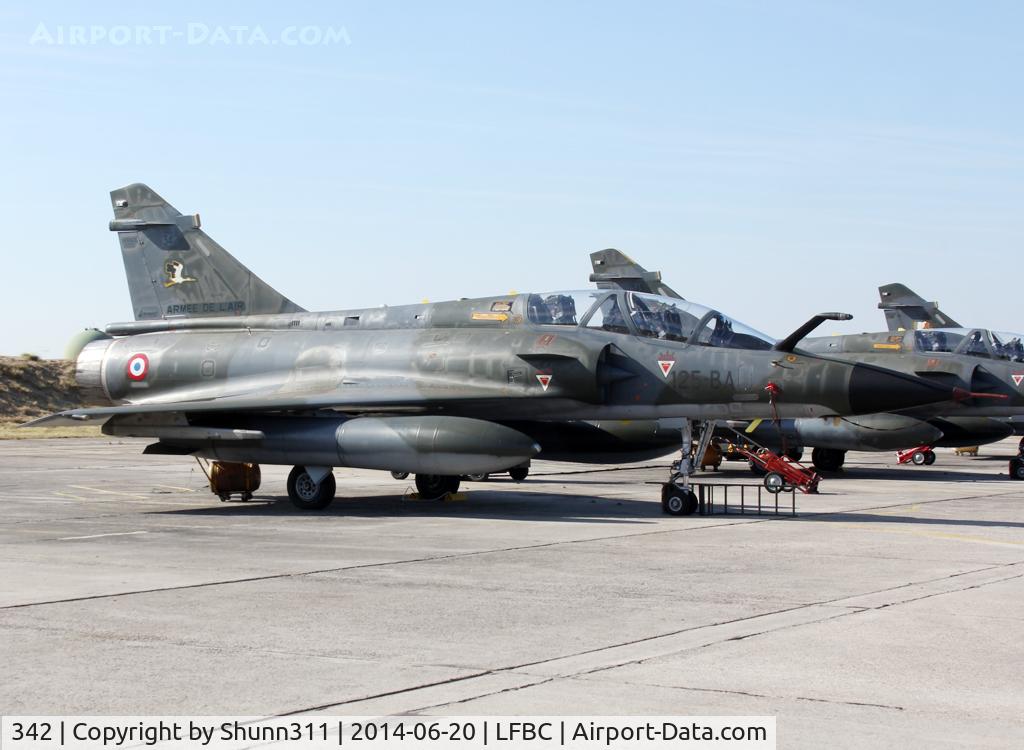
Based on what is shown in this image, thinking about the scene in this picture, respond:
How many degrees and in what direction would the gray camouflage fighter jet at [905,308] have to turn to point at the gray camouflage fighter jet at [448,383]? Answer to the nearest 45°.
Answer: approximately 90° to its right

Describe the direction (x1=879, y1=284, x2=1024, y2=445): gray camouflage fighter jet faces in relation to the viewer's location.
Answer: facing to the right of the viewer

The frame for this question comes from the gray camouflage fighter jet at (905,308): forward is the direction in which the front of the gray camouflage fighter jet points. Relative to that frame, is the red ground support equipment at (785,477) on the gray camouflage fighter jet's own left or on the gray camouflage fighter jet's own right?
on the gray camouflage fighter jet's own right
